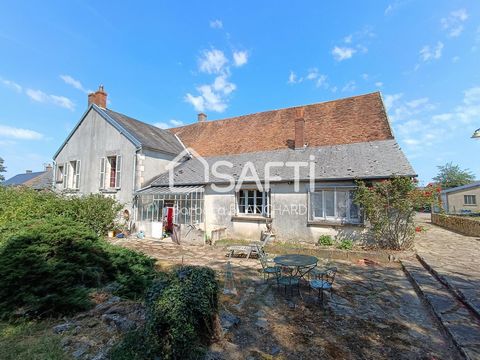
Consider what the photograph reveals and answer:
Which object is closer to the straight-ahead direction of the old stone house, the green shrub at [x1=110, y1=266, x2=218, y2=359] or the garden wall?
the green shrub

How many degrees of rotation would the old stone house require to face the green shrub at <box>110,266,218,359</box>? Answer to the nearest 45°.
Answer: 0° — it already faces it

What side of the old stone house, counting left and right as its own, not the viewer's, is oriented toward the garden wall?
left

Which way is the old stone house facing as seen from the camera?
toward the camera

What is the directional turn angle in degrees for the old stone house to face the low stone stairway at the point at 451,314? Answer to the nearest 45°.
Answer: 0° — it already faces it

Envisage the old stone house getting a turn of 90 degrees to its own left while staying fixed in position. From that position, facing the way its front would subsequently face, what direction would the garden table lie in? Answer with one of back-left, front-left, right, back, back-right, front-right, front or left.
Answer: right

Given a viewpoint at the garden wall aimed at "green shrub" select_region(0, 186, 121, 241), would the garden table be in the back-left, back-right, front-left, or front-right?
front-left

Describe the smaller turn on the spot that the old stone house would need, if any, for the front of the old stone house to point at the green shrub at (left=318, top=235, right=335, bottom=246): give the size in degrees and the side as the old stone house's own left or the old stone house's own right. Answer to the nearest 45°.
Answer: approximately 45° to the old stone house's own left

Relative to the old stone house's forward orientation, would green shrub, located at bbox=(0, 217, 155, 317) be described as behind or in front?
in front

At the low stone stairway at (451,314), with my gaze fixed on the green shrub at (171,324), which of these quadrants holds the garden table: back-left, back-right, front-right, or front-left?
front-right

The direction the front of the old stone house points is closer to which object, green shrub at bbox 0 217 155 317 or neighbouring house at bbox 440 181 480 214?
the green shrub

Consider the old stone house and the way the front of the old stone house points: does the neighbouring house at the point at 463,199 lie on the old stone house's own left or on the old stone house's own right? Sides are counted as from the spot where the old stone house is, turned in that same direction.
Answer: on the old stone house's own left

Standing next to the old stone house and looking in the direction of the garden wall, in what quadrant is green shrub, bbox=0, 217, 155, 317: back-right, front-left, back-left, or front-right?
back-right

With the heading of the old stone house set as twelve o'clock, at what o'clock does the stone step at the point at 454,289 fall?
The stone step is roughly at 11 o'clock from the old stone house.
